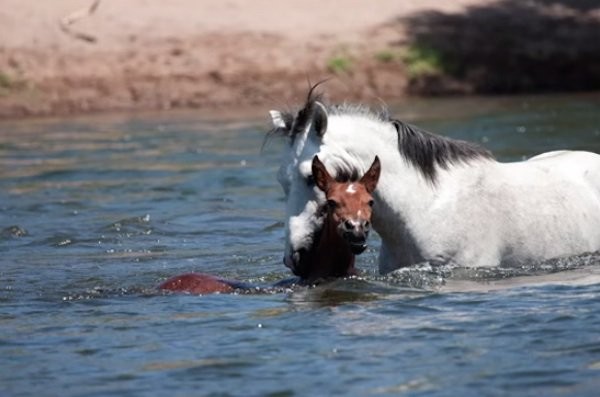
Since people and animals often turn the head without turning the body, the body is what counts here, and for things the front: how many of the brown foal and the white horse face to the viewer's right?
1

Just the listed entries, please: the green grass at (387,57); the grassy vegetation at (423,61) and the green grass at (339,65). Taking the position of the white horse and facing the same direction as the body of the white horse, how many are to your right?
3

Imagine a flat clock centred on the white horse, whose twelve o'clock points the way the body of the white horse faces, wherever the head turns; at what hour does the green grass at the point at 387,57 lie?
The green grass is roughly at 3 o'clock from the white horse.

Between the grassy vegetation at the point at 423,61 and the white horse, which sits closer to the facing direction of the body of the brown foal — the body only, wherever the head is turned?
the white horse

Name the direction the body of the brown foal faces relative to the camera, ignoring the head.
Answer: to the viewer's right

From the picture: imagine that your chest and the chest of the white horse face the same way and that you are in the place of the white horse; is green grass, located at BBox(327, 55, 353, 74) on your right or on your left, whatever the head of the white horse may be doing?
on your right

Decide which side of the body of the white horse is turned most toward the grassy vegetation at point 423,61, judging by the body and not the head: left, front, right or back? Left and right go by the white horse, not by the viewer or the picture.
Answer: right

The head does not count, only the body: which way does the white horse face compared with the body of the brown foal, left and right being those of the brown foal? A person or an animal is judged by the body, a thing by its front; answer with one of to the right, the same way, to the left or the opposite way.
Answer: the opposite way

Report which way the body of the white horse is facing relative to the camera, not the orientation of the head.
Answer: to the viewer's left

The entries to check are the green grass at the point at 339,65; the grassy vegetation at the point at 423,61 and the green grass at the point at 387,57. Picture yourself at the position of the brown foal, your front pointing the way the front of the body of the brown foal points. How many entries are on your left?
3
